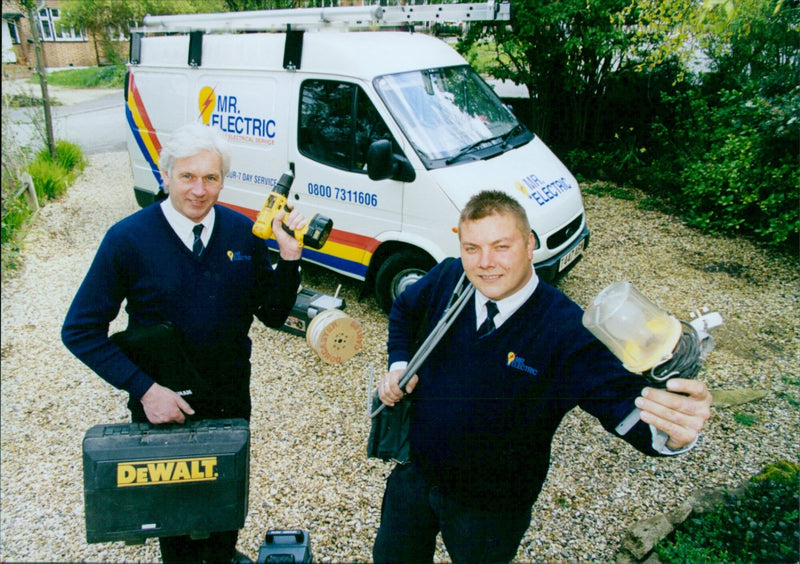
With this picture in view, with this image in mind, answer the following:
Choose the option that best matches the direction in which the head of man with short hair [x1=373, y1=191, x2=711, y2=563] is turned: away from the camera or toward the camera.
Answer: toward the camera

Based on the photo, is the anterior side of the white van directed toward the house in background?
no

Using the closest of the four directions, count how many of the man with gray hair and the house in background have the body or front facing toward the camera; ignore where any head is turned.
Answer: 2

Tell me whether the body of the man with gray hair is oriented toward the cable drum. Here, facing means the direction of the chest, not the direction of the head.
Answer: no

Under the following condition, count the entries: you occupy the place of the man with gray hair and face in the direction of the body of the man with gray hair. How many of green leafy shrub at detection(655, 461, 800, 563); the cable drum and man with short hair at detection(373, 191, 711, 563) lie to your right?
0

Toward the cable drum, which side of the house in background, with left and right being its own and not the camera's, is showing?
front

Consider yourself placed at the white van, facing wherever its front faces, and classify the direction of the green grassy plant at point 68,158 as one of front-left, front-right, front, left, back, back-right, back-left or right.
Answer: back

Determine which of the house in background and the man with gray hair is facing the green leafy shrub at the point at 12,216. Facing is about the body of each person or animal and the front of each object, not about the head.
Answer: the house in background

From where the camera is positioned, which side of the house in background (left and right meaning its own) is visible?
front

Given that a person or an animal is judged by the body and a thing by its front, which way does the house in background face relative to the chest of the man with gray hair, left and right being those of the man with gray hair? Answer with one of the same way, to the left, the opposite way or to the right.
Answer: the same way

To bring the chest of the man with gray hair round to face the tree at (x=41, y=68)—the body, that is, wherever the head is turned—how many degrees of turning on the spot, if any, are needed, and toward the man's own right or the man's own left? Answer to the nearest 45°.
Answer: approximately 180°

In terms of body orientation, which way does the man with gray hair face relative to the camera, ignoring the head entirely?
toward the camera

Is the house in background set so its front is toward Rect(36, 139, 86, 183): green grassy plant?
yes

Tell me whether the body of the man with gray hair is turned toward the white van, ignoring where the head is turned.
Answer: no

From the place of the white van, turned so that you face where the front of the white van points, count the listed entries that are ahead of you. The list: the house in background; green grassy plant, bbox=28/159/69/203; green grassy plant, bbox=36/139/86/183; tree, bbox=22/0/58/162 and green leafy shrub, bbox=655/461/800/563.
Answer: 1

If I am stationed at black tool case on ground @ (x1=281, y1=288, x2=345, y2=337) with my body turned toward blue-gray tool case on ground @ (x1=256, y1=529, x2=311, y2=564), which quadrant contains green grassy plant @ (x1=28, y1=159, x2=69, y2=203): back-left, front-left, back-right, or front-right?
back-right
